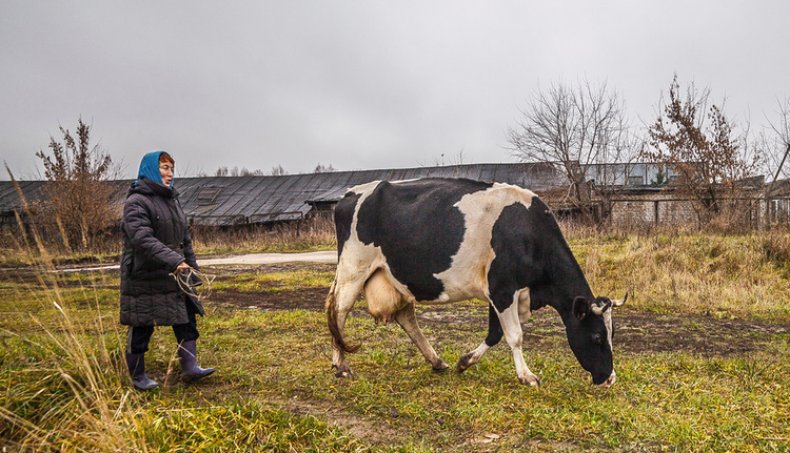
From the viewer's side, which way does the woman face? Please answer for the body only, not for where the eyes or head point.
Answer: to the viewer's right

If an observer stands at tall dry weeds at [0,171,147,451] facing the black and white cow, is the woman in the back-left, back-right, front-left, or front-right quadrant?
front-left

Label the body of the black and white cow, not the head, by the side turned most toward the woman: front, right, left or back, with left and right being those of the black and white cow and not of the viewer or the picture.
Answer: back

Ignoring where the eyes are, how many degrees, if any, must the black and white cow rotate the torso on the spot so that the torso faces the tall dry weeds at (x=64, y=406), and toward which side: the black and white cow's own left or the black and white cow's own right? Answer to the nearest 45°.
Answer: approximately 135° to the black and white cow's own right

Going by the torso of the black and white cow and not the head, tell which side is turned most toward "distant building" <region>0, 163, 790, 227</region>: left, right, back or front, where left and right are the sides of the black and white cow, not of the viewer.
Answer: left

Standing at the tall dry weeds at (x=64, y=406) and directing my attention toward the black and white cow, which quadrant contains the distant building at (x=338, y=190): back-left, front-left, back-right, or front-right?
front-left

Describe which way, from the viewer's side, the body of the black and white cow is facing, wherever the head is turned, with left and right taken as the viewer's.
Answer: facing to the right of the viewer

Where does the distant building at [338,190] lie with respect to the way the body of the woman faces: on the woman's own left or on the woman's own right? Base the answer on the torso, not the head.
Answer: on the woman's own left

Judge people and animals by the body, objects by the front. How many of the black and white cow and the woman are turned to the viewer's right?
2

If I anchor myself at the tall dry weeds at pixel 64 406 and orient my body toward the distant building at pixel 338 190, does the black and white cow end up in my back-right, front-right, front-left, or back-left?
front-right
